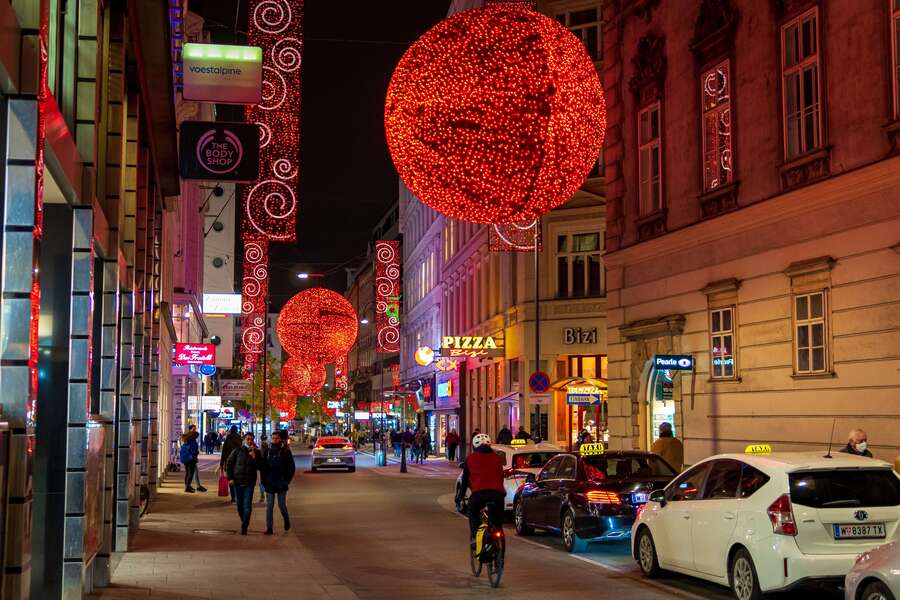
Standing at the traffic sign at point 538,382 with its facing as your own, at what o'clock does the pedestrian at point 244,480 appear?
The pedestrian is roughly at 1 o'clock from the traffic sign.

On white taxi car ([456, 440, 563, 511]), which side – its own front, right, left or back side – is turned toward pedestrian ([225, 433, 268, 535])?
left

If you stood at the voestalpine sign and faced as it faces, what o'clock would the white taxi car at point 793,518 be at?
The white taxi car is roughly at 11 o'clock from the voestalpine sign.

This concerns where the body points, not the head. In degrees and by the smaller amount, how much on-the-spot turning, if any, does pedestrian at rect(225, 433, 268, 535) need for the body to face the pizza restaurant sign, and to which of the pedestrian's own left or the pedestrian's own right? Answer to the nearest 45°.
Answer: approximately 180°

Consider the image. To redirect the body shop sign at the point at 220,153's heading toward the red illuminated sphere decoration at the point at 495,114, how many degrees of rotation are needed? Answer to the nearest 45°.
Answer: approximately 90° to its left

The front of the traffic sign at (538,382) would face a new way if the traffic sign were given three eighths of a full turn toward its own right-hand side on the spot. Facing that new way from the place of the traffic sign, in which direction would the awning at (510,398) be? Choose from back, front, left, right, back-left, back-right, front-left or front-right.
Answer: front-right

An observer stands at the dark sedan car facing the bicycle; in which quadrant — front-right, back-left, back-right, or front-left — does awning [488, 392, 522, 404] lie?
back-right

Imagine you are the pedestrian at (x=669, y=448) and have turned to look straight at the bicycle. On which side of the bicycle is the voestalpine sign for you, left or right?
right

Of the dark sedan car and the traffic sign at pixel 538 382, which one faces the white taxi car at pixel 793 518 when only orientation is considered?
the traffic sign
